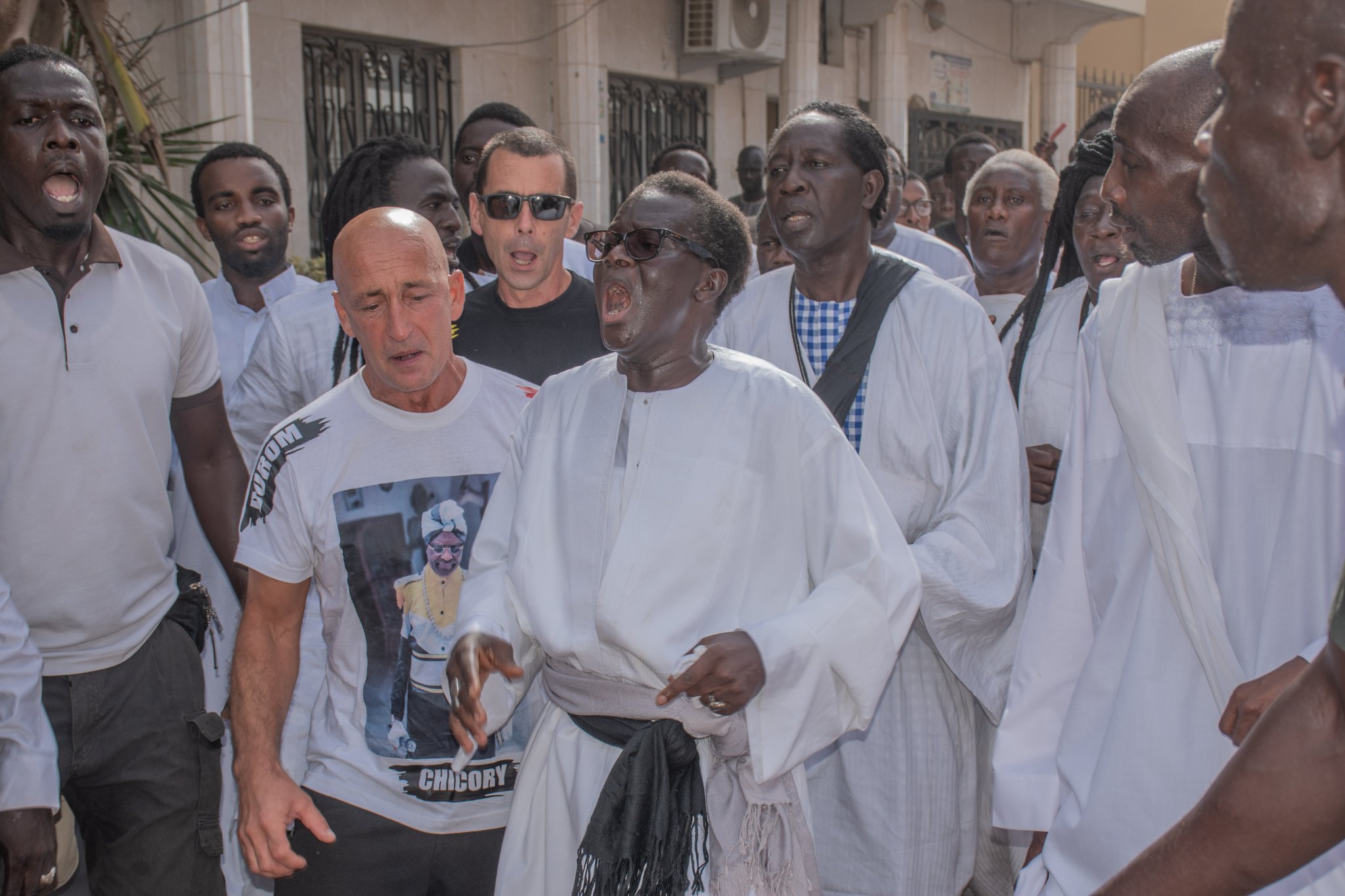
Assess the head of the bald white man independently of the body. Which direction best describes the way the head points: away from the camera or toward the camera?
toward the camera

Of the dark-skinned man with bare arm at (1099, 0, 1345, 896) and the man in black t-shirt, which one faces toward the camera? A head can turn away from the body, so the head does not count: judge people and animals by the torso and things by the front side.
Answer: the man in black t-shirt

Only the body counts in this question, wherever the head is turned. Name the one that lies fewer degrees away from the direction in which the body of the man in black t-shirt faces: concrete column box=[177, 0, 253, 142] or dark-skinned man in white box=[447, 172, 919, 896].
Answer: the dark-skinned man in white

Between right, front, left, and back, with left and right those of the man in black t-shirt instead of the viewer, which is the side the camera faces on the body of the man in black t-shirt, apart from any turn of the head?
front

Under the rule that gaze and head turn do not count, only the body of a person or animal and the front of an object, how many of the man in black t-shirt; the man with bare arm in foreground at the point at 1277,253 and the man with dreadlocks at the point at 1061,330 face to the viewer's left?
1

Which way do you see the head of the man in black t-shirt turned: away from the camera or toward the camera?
toward the camera

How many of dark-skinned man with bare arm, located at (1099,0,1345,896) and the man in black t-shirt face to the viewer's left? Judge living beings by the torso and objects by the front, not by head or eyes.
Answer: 1

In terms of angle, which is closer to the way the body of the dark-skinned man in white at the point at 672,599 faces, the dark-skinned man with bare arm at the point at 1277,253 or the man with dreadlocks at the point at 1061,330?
the dark-skinned man with bare arm

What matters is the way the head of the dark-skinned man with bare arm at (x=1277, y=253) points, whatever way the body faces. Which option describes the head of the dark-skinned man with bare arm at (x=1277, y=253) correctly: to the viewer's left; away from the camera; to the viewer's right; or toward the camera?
to the viewer's left

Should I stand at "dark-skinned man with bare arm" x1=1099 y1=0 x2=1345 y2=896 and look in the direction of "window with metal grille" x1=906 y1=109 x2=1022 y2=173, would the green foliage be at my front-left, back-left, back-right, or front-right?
front-left

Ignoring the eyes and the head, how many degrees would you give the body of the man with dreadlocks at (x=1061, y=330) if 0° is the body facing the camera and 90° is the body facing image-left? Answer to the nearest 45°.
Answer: approximately 315°

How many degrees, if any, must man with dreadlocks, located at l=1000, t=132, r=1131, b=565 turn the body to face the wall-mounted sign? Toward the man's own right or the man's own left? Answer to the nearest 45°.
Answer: approximately 135° to the man's own left

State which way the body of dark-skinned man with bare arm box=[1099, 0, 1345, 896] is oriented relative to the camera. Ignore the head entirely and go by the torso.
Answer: to the viewer's left

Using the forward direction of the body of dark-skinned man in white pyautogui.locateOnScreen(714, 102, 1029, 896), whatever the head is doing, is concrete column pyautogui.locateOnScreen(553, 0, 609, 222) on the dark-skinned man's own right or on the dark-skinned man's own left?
on the dark-skinned man's own right

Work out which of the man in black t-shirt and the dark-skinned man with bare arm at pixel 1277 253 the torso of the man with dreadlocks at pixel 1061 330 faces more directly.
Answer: the dark-skinned man with bare arm

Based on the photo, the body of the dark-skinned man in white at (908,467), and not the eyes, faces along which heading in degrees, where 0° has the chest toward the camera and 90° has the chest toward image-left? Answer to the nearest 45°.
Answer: approximately 45°
